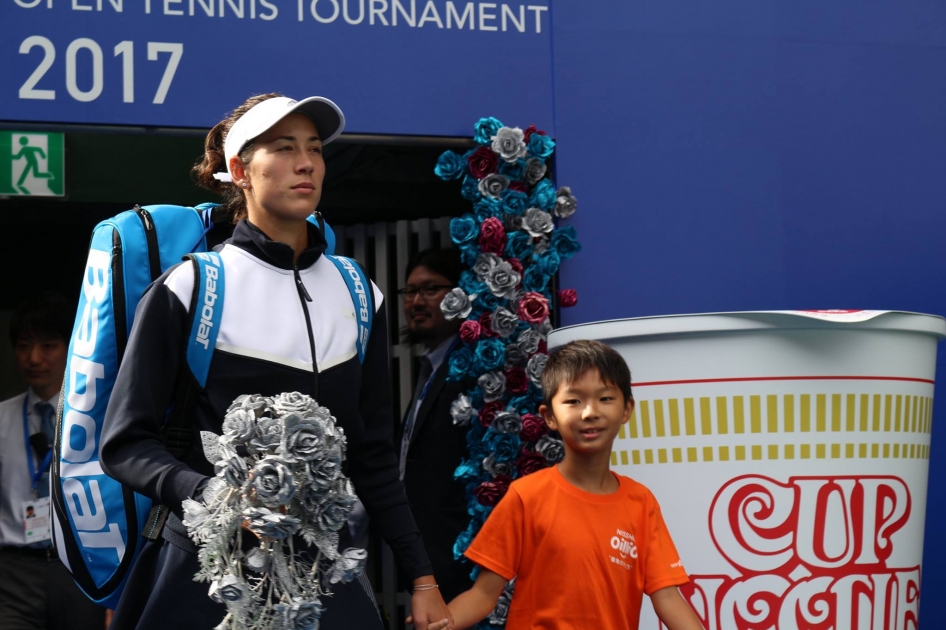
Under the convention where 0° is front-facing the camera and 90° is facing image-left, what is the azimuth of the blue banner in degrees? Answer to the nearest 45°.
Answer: approximately 0°

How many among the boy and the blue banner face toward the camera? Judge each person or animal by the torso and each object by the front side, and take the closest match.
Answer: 2

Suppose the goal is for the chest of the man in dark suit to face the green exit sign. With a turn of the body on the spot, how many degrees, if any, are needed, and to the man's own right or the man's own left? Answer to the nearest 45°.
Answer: approximately 90° to the man's own right

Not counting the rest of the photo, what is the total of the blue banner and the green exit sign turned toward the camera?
2

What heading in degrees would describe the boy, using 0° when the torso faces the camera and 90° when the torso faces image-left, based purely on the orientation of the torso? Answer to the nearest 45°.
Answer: approximately 0°
